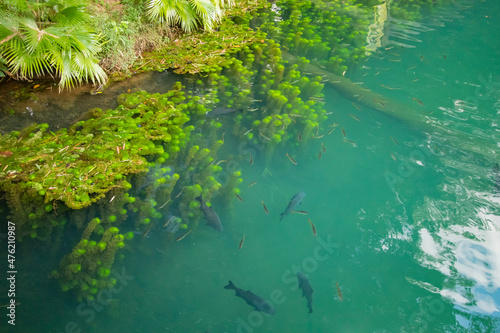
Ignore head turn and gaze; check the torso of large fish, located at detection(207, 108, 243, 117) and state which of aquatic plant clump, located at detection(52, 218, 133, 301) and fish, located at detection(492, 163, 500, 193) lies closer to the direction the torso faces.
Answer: the aquatic plant clump

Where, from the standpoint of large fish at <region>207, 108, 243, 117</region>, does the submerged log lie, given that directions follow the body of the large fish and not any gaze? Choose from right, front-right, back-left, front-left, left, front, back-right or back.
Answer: back

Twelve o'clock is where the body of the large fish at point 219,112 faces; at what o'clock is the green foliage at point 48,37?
The green foliage is roughly at 12 o'clock from the large fish.

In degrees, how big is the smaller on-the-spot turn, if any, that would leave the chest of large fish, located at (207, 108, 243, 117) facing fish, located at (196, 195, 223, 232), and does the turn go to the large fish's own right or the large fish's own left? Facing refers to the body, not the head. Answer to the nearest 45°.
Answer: approximately 90° to the large fish's own left

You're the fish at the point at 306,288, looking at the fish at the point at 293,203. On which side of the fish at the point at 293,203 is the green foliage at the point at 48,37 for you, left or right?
left

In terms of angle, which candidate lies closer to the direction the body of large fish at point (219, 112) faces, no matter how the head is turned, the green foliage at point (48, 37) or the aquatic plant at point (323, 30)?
the green foliage

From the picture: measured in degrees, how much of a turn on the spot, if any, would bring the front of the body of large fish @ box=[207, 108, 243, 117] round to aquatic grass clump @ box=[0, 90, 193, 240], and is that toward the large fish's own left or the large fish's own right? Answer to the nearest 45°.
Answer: approximately 45° to the large fish's own left

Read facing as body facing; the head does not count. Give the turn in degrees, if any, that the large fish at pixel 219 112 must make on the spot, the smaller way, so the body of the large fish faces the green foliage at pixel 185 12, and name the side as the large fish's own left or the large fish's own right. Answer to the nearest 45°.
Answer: approximately 90° to the large fish's own right

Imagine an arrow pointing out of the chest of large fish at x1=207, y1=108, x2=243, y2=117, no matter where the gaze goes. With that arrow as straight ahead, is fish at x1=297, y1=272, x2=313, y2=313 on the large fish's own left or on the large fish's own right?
on the large fish's own left

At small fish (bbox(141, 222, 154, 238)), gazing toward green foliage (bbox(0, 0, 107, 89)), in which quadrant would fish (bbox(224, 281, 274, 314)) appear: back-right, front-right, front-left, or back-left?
back-right

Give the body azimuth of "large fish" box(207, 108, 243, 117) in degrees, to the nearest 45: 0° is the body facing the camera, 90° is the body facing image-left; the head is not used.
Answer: approximately 90°

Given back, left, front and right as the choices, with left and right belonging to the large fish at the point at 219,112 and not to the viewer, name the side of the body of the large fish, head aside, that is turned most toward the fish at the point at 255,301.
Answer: left
